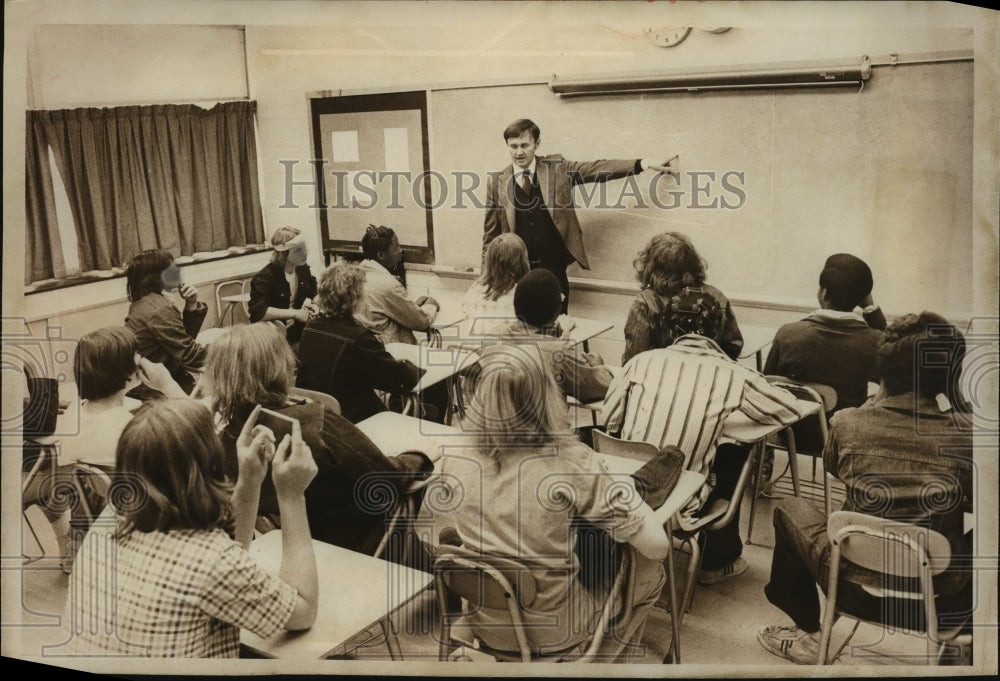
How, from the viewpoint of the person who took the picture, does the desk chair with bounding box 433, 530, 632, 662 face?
facing away from the viewer and to the right of the viewer

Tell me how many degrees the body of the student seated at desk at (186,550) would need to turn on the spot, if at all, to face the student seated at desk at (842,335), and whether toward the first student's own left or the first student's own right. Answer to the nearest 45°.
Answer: approximately 45° to the first student's own right

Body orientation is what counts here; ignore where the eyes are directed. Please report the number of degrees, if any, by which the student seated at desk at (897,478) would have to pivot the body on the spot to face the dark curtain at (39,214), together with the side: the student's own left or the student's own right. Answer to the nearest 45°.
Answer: approximately 45° to the student's own left

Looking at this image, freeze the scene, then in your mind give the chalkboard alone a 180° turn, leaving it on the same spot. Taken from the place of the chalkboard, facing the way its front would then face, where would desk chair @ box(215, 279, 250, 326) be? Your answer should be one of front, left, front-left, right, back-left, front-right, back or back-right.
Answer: back-left

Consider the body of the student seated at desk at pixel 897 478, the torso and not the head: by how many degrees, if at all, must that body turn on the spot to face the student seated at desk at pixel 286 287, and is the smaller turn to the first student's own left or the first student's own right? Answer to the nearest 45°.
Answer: approximately 45° to the first student's own left

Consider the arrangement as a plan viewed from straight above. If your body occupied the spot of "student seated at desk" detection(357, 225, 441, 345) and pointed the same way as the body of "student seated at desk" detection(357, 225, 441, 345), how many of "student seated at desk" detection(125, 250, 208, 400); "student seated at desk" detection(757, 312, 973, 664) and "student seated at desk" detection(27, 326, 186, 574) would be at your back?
2

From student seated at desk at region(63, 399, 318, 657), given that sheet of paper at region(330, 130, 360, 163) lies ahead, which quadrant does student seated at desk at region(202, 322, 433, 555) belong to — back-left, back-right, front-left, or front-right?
front-right

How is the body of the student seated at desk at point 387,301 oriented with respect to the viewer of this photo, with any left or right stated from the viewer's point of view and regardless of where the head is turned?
facing to the right of the viewer

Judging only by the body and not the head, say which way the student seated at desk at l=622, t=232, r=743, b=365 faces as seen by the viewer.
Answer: away from the camera

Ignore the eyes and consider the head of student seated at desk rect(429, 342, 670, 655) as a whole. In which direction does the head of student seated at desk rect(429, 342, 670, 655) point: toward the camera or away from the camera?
away from the camera

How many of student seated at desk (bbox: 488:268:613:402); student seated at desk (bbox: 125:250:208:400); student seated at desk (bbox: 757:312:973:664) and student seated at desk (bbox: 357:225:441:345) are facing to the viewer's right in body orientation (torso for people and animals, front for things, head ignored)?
2

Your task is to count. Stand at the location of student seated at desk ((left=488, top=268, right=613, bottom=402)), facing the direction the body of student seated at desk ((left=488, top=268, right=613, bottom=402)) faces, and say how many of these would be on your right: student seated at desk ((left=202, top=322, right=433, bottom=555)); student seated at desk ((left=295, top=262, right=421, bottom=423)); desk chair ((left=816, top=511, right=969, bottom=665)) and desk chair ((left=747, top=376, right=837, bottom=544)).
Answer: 2

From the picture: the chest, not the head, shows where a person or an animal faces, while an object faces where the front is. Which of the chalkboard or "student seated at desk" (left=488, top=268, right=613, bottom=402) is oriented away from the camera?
the student seated at desk

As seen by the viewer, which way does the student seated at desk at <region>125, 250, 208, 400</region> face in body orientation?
to the viewer's right

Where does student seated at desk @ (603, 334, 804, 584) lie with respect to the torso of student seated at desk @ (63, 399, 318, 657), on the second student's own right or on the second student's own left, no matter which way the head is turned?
on the second student's own right

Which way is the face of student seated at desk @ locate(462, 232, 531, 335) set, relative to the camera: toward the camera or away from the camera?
away from the camera

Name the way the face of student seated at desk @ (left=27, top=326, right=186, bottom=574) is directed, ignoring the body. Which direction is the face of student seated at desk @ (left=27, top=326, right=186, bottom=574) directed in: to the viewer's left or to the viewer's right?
to the viewer's right

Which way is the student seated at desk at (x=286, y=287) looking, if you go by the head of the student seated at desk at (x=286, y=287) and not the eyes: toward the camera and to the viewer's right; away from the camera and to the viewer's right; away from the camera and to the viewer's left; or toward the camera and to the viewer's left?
toward the camera and to the viewer's right

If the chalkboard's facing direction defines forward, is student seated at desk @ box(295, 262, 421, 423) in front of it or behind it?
in front
